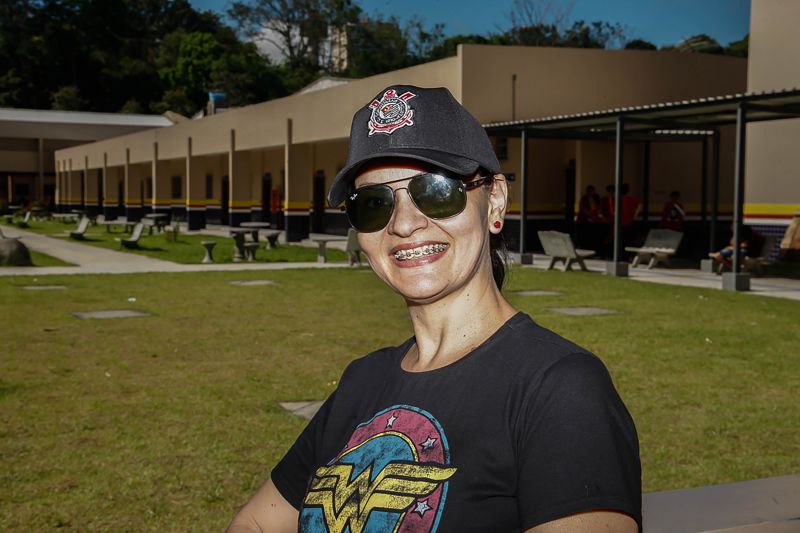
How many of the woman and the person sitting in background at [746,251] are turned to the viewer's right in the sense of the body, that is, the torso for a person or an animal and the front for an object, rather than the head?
0

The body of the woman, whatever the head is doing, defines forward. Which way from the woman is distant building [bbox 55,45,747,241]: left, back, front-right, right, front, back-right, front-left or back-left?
back-right

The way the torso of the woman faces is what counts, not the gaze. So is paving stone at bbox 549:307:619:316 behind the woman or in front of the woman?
behind

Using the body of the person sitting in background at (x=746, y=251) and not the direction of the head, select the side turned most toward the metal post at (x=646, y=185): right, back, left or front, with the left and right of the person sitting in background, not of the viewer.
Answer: right

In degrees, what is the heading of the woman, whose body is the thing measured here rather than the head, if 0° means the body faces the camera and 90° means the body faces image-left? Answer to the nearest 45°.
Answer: approximately 45°

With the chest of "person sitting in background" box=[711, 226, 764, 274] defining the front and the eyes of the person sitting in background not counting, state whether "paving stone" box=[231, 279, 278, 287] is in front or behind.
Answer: in front

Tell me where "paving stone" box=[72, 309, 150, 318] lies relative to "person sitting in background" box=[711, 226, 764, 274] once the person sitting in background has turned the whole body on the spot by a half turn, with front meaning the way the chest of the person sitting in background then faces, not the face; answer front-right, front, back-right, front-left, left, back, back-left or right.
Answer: back-right

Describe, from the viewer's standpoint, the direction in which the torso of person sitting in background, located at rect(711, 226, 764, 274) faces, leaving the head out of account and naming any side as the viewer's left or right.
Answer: facing to the left of the viewer

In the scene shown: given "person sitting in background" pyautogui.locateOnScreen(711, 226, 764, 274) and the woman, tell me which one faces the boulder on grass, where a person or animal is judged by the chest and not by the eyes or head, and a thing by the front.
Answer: the person sitting in background
